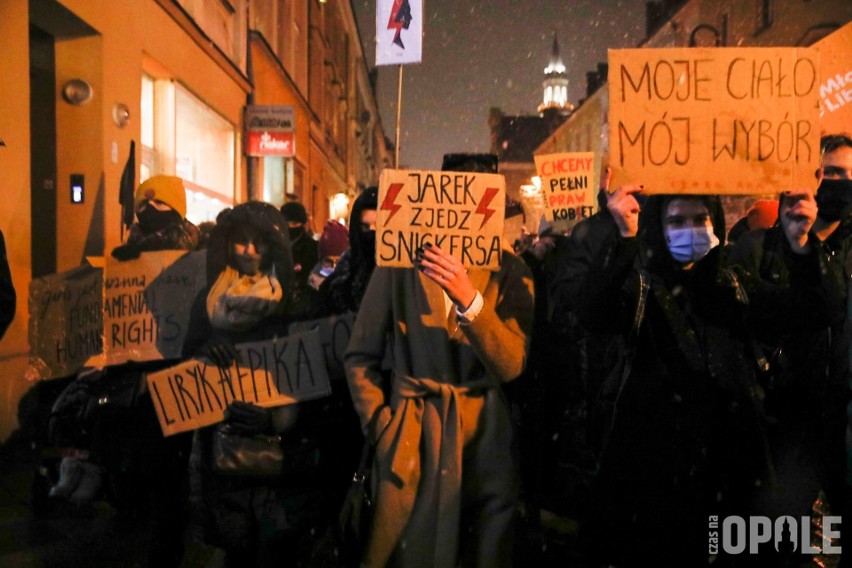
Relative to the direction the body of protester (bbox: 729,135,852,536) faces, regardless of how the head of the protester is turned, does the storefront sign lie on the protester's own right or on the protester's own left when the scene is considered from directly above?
on the protester's own right

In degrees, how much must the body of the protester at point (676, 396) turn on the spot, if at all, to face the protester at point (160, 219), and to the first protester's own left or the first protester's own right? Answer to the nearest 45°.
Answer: approximately 90° to the first protester's own right

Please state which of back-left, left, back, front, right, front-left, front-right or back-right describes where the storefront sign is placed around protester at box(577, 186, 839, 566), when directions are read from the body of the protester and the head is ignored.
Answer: back-right

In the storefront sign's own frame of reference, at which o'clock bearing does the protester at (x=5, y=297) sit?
The protester is roughly at 12 o'clock from the storefront sign.

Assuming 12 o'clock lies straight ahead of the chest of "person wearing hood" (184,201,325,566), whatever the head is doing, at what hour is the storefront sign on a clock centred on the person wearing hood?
The storefront sign is roughly at 6 o'clock from the person wearing hood.

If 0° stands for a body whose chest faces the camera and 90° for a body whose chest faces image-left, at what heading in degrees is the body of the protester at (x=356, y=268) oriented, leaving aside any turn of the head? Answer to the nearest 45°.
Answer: approximately 0°

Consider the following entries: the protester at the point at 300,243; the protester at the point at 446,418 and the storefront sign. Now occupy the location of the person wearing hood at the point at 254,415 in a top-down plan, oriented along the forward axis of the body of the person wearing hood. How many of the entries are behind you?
2

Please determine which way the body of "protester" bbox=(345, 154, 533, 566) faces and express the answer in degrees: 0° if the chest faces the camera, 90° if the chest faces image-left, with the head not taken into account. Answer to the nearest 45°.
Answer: approximately 0°

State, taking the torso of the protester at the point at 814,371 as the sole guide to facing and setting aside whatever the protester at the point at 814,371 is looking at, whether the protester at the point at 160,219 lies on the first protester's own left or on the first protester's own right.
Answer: on the first protester's own right
